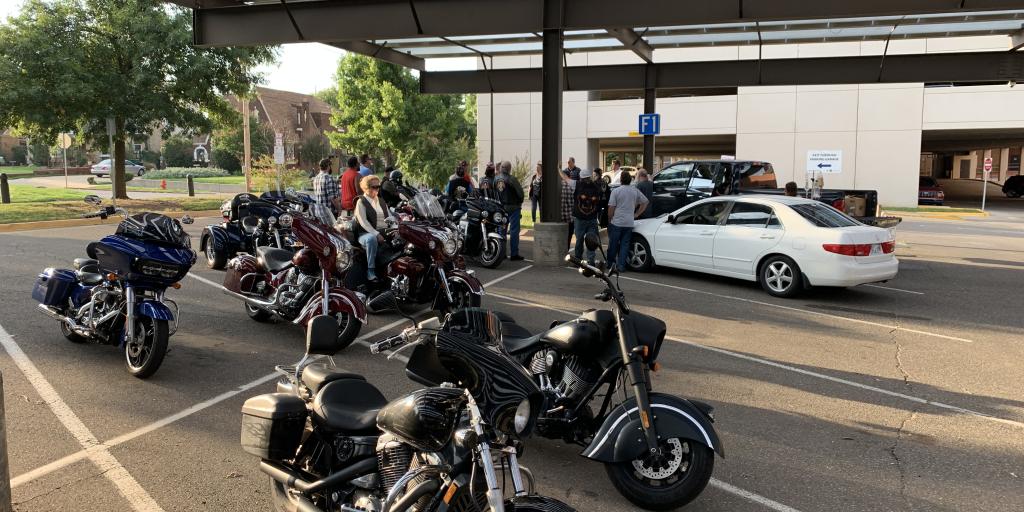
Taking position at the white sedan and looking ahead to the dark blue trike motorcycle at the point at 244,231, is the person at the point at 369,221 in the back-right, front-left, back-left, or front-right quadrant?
front-left

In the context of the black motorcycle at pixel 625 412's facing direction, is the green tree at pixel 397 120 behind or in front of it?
behind

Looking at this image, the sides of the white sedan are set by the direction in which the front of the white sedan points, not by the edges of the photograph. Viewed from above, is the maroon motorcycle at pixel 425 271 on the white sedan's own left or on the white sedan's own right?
on the white sedan's own left

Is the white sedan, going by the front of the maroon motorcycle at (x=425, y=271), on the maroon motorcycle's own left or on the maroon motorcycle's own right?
on the maroon motorcycle's own left

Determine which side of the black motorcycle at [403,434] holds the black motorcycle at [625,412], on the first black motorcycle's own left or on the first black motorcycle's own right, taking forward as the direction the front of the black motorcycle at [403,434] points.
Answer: on the first black motorcycle's own left

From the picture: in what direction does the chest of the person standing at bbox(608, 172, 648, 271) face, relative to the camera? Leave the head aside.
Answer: away from the camera

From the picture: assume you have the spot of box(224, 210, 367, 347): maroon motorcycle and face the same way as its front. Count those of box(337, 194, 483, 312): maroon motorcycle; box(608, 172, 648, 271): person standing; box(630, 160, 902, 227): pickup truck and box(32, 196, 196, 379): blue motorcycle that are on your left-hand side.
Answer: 3

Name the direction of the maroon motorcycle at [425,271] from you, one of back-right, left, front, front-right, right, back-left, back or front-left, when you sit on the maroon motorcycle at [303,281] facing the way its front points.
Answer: left

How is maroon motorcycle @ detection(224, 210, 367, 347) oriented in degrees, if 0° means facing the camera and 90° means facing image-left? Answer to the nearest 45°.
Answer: approximately 315°

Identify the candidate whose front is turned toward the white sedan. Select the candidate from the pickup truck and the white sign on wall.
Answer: the white sign on wall

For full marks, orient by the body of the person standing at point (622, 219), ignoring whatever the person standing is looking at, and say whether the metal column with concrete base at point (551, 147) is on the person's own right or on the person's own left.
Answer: on the person's own left

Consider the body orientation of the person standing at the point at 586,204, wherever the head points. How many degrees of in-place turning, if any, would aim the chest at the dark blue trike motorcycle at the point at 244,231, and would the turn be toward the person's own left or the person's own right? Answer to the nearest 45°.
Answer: approximately 90° to the person's own left

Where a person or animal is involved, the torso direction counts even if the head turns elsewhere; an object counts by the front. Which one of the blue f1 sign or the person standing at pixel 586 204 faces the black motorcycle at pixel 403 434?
the blue f1 sign
